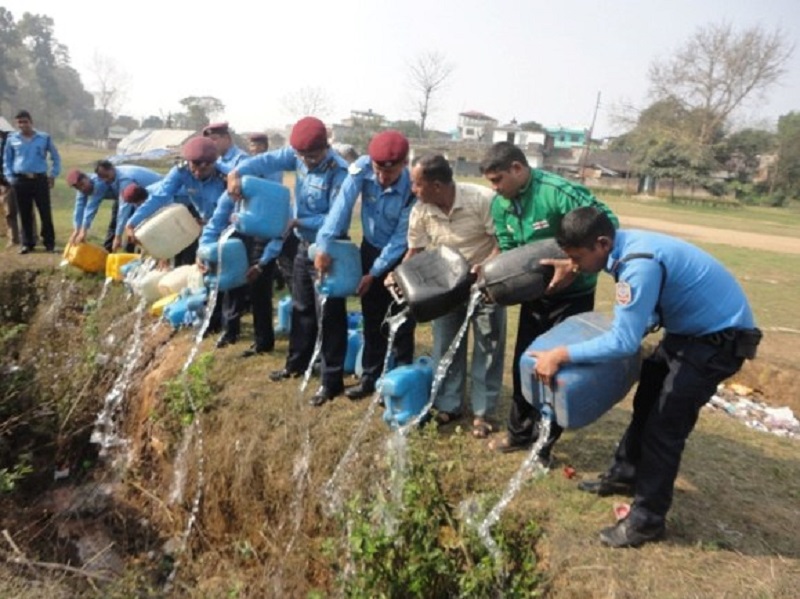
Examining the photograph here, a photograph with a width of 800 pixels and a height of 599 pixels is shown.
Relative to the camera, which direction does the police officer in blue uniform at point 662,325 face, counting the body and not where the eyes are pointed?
to the viewer's left

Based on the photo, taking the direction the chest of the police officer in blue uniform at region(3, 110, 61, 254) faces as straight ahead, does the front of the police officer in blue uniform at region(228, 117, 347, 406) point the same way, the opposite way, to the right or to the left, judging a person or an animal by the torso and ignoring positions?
to the right

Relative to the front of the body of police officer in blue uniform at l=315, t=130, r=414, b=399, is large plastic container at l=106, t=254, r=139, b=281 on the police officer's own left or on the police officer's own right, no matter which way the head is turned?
on the police officer's own right

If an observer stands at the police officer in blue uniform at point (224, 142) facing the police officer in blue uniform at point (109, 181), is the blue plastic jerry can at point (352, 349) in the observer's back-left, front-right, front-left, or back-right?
back-left

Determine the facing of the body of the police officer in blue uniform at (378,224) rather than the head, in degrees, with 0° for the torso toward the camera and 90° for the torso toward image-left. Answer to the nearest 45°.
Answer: approximately 45°

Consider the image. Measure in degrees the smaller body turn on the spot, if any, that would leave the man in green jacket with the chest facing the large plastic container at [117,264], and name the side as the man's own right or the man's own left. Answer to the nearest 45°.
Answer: approximately 90° to the man's own right

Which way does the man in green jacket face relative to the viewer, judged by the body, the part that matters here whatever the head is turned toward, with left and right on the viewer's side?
facing the viewer and to the left of the viewer

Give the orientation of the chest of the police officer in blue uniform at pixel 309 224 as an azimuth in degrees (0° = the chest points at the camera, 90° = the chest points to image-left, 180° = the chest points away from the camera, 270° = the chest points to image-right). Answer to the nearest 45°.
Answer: approximately 45°

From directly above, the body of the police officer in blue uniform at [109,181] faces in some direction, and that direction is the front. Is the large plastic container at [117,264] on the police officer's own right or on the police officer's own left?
on the police officer's own left

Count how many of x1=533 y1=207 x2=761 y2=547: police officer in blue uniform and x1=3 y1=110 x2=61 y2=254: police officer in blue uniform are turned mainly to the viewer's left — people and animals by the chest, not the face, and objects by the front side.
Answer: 1
